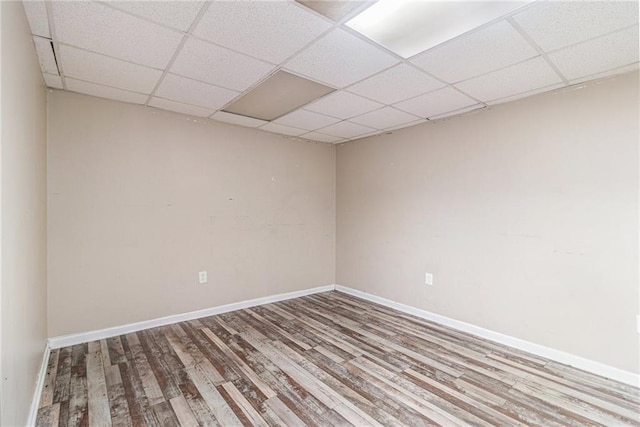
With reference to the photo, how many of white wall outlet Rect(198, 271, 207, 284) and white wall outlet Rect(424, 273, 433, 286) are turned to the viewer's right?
0

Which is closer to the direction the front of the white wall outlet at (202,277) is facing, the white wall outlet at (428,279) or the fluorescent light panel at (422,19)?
the fluorescent light panel

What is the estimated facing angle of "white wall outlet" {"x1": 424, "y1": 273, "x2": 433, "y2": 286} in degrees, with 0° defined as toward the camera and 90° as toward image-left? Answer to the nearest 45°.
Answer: approximately 45°

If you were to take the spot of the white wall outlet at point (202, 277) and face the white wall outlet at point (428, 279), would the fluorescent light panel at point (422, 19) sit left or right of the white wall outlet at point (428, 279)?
right

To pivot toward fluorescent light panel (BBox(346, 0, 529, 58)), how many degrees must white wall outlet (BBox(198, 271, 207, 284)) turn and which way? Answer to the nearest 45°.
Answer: approximately 45° to its left

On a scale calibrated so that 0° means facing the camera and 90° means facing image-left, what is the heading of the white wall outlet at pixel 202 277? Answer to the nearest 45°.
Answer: approximately 0°

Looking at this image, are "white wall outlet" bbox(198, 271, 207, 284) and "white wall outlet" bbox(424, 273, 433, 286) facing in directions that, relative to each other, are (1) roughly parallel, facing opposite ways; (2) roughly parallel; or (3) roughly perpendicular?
roughly perpendicular

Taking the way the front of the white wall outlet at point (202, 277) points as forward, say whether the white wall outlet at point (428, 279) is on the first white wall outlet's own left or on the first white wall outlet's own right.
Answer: on the first white wall outlet's own left

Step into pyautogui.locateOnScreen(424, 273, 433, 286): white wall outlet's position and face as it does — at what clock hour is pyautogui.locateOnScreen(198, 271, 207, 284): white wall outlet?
pyautogui.locateOnScreen(198, 271, 207, 284): white wall outlet is roughly at 1 o'clock from pyautogui.locateOnScreen(424, 273, 433, 286): white wall outlet.
